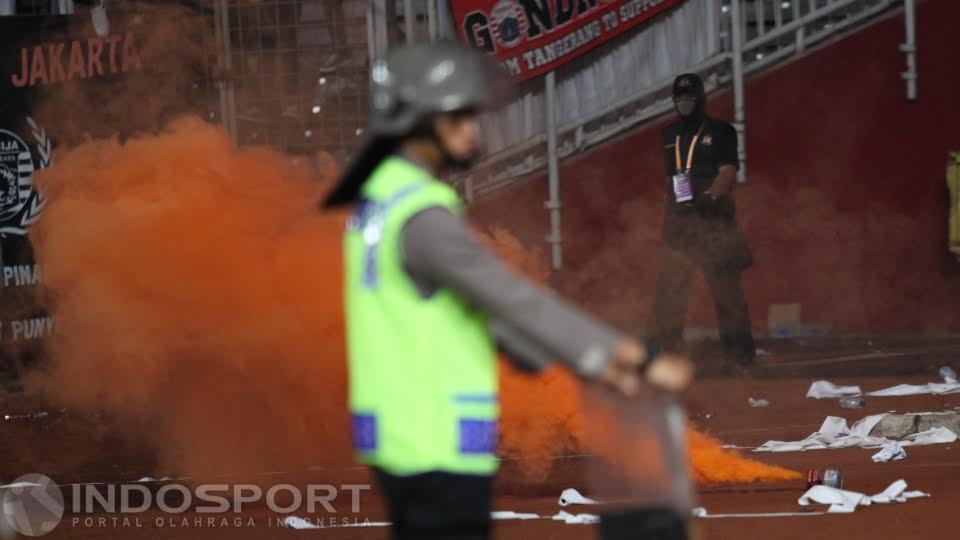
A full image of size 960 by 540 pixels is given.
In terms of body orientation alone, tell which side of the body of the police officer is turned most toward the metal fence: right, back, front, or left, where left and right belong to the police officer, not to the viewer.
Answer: left

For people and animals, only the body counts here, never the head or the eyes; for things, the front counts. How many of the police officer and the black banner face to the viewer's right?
1

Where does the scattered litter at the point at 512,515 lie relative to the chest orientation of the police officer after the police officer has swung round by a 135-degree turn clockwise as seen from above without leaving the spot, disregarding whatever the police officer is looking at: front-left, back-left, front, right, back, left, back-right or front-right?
back-right

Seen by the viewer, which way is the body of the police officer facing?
to the viewer's right

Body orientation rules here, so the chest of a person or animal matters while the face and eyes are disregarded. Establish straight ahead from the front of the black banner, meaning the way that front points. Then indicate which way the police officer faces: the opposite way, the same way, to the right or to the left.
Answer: to the left

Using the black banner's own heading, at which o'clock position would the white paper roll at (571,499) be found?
The white paper roll is roughly at 11 o'clock from the black banner.

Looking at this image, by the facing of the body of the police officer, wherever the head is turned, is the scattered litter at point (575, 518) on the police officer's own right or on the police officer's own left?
on the police officer's own left

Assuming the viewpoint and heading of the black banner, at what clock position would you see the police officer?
The police officer is roughly at 12 o'clock from the black banner.

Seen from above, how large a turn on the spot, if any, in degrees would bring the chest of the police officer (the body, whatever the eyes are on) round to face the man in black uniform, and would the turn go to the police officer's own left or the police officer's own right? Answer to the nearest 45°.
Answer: approximately 90° to the police officer's own left

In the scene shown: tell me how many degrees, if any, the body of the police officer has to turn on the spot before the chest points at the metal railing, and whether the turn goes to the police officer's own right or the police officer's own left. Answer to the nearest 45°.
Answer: approximately 90° to the police officer's own left
